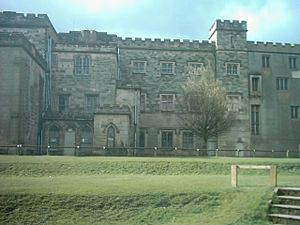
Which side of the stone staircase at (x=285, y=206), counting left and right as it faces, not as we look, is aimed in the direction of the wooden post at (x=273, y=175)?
back

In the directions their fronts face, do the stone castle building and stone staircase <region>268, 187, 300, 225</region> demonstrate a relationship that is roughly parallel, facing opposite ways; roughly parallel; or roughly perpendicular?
roughly parallel

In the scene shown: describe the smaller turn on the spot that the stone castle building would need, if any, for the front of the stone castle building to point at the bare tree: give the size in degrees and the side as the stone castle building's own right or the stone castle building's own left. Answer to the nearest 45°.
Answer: approximately 45° to the stone castle building's own left

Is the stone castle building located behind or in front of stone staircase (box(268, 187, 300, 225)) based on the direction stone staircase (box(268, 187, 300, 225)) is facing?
behind

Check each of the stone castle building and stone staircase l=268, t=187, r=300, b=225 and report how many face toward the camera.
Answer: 2

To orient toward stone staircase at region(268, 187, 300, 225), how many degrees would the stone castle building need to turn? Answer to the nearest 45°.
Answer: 0° — it already faces it

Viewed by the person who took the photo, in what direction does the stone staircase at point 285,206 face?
facing the viewer

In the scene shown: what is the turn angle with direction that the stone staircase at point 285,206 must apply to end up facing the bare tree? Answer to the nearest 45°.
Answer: approximately 180°

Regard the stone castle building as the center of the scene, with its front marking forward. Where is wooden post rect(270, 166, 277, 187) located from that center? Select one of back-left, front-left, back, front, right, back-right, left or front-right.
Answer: front

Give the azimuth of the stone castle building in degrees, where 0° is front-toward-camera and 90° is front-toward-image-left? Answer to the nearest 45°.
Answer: approximately 0°
